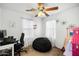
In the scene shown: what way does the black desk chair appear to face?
to the viewer's left

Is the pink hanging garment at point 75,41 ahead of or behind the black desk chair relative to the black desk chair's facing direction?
behind
